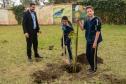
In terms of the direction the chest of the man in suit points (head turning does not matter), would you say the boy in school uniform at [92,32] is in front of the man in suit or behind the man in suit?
in front

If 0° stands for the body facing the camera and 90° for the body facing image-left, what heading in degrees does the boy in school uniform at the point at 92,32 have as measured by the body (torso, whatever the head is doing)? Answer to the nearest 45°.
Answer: approximately 45°

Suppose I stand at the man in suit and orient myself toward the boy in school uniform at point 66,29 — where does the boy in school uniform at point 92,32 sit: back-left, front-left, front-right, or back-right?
front-right

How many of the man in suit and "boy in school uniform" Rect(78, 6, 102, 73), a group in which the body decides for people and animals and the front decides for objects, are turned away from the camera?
0

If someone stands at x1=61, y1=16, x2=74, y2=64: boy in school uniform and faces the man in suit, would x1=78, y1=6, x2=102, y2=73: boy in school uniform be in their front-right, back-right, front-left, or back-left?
back-left

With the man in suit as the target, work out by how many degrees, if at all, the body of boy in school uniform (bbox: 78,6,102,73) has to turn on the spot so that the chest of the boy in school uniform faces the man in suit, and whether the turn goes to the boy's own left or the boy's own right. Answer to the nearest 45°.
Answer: approximately 90° to the boy's own right

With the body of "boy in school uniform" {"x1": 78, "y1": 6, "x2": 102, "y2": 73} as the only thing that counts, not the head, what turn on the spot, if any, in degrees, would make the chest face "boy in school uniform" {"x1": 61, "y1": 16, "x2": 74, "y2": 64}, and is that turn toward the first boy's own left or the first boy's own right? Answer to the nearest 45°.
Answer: approximately 90° to the first boy's own right

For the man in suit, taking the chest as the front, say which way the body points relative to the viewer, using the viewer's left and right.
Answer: facing the viewer and to the right of the viewer
